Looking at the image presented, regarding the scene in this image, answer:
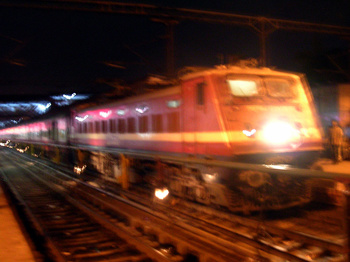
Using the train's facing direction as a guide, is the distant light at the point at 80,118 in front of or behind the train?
behind

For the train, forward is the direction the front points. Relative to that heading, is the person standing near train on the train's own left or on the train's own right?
on the train's own left

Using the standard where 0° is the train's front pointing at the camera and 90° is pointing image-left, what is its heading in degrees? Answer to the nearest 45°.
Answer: approximately 315°

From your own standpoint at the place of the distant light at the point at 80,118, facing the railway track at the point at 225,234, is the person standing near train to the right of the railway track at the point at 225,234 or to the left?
left
